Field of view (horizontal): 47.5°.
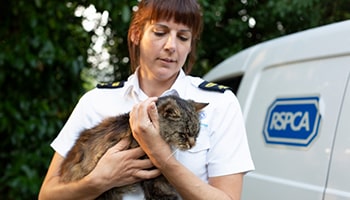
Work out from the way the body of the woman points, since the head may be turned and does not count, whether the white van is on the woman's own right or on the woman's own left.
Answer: on the woman's own left

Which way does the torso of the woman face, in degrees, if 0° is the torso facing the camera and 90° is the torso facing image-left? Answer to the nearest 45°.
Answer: approximately 0°

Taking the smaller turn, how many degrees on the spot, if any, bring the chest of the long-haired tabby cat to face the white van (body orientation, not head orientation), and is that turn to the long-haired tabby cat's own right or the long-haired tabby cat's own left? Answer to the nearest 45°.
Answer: approximately 90° to the long-haired tabby cat's own left

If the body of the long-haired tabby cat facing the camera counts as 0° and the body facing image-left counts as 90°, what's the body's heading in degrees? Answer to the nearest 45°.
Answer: approximately 315°

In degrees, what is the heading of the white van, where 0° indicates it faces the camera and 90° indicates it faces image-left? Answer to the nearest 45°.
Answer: approximately 135°

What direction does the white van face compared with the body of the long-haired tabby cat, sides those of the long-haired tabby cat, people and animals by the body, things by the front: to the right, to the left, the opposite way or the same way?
the opposite way

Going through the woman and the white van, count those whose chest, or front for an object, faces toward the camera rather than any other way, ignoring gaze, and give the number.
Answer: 1

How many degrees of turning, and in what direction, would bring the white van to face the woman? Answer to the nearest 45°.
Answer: approximately 90° to its left

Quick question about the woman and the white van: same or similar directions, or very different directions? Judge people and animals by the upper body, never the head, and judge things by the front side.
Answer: very different directions
